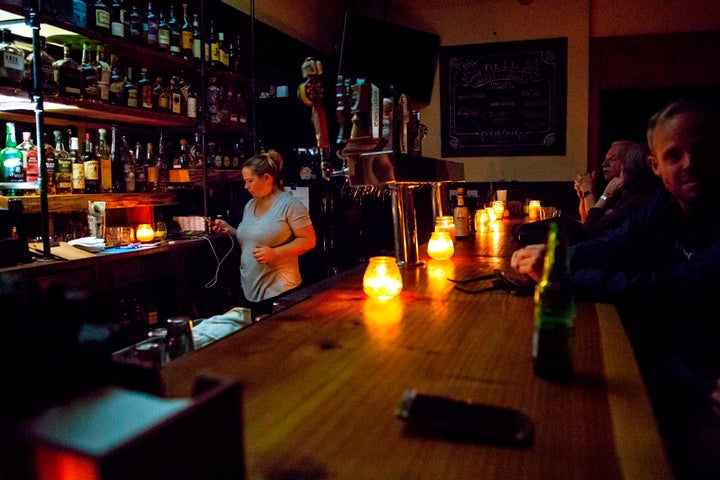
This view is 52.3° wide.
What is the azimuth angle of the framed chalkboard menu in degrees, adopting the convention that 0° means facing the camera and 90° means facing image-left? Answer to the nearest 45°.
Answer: approximately 0°

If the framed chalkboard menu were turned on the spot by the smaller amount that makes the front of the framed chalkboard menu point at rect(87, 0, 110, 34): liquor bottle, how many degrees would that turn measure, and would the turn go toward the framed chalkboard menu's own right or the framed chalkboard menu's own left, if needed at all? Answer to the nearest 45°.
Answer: approximately 45° to the framed chalkboard menu's own right

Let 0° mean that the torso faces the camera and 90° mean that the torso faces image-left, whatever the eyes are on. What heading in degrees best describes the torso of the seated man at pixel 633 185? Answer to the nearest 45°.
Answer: approximately 90°

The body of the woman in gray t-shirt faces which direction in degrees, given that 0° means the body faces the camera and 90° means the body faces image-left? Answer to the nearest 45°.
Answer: approximately 45°

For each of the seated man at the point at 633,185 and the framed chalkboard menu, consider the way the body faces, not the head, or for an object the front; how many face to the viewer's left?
1

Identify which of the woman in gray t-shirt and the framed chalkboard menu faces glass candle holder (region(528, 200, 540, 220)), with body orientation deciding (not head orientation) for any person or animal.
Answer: the framed chalkboard menu

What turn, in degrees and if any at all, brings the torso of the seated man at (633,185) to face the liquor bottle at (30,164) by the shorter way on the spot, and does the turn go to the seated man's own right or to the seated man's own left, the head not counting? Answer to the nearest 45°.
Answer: approximately 45° to the seated man's own left

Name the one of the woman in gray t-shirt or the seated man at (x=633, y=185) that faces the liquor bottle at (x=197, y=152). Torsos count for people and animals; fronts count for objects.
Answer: the seated man

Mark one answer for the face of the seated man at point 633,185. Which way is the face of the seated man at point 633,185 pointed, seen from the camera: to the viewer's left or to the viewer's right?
to the viewer's left
